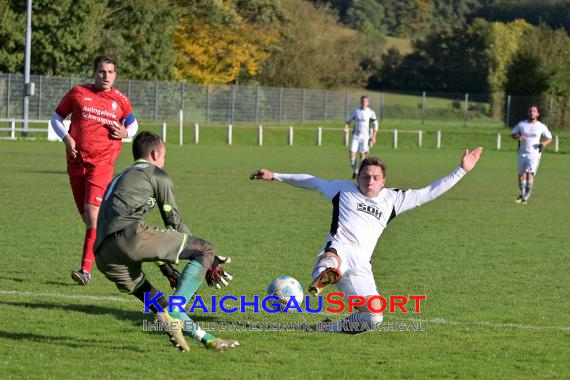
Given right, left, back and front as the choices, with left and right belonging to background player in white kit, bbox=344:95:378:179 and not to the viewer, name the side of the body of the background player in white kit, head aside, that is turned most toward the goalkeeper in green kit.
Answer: front

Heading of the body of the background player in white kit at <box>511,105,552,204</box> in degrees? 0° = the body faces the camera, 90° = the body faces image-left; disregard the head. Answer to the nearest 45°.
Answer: approximately 0°

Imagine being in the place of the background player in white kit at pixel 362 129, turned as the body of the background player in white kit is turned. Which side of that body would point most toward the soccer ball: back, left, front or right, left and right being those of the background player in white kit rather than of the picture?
front

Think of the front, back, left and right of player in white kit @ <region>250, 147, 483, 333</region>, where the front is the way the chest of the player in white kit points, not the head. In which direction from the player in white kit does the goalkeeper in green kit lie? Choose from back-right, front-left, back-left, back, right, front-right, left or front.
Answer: front-right

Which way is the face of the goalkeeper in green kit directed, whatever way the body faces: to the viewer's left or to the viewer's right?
to the viewer's right

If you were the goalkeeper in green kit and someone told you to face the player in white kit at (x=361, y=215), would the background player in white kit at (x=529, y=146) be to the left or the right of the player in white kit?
left

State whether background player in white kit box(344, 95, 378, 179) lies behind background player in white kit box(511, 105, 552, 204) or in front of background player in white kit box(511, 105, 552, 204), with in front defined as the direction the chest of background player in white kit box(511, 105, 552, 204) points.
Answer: behind

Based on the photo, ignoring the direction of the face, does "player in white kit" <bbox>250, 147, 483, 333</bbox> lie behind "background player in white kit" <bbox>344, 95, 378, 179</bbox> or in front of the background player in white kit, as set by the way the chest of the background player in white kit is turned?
in front

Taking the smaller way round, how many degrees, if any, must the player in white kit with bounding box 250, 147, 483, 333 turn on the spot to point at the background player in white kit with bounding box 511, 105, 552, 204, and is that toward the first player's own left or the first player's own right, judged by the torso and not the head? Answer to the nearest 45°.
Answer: approximately 180°
